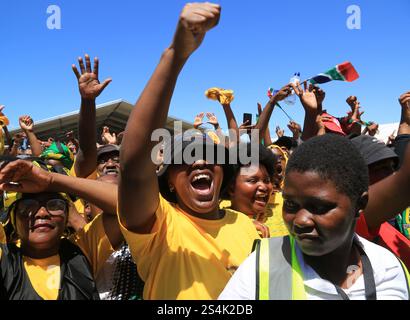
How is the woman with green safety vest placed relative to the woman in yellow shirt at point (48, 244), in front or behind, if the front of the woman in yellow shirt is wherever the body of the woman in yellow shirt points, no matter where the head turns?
in front

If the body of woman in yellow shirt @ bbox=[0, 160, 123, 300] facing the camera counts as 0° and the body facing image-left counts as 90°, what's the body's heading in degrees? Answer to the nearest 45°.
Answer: approximately 0°

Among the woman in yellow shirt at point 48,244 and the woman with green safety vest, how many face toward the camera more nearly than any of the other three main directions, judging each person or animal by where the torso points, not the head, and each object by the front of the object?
2

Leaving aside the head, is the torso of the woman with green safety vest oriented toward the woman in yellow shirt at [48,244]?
no

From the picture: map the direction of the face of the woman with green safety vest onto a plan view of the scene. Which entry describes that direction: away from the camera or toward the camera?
toward the camera

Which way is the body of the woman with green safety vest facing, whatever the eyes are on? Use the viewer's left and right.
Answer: facing the viewer
